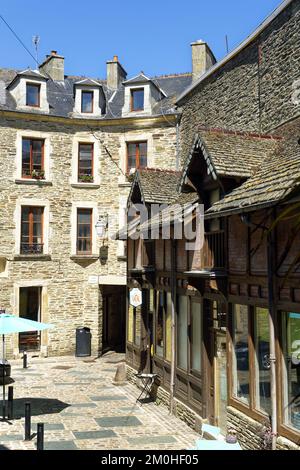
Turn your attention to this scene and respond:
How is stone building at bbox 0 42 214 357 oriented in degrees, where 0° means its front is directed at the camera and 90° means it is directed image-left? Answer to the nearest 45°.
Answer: approximately 0°

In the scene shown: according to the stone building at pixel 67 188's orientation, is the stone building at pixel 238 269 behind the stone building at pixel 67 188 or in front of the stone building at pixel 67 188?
in front

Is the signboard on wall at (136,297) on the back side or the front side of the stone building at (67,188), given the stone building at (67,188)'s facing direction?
on the front side
